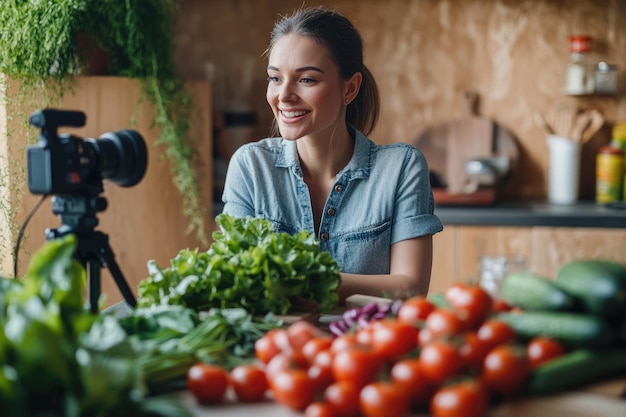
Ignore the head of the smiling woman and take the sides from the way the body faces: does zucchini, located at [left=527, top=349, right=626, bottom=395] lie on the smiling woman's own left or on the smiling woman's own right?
on the smiling woman's own left

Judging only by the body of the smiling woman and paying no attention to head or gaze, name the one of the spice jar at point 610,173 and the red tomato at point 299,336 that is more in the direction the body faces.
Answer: the red tomato

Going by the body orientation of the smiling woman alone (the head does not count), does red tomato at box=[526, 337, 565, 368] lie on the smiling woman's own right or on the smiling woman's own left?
on the smiling woman's own left

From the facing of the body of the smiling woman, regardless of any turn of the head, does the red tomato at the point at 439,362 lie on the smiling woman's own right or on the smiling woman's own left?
on the smiling woman's own left
